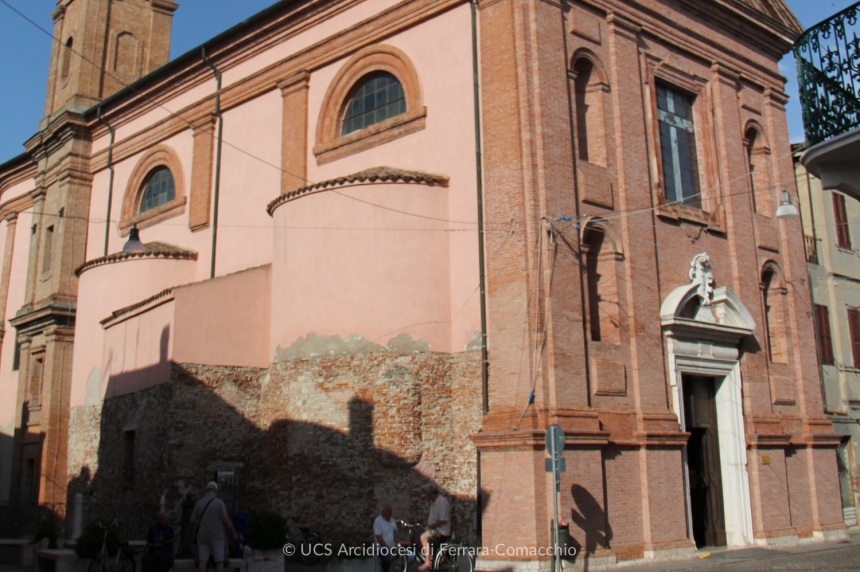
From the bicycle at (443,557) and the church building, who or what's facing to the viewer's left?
the bicycle

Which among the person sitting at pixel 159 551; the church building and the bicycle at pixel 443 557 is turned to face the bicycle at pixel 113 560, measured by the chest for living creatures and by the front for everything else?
the bicycle at pixel 443 557

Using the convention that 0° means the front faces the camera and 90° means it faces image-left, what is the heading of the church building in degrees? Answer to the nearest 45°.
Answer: approximately 315°

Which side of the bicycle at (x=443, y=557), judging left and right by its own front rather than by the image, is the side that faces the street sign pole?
back

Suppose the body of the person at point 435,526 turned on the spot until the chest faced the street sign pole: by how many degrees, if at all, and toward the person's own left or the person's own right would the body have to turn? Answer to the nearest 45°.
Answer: approximately 180°

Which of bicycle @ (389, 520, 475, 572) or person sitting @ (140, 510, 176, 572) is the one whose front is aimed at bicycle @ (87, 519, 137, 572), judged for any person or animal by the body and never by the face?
bicycle @ (389, 520, 475, 572)

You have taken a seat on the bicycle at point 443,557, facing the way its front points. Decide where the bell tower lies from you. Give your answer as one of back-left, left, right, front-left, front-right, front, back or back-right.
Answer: front-right

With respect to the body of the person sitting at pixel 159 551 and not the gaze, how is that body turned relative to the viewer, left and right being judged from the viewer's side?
facing the viewer

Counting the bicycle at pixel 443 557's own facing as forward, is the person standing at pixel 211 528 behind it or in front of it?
in front

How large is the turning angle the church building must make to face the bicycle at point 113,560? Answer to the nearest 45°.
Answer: approximately 90° to its right

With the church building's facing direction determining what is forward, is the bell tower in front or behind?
behind

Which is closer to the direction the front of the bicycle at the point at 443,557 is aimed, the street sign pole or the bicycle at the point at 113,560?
the bicycle

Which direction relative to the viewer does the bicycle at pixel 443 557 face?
to the viewer's left
